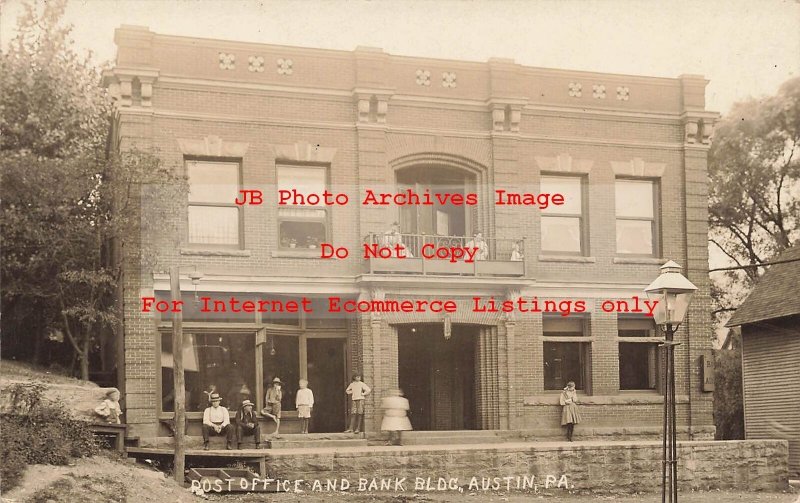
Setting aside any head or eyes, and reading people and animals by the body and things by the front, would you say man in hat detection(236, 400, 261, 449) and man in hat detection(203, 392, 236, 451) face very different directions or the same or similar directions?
same or similar directions

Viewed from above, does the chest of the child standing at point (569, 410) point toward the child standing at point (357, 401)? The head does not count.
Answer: no

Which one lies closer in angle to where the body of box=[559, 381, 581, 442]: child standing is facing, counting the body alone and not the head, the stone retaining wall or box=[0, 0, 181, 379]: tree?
the stone retaining wall

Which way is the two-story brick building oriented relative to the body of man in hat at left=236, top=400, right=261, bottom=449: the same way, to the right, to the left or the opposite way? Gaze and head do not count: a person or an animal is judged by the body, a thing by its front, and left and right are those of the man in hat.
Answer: the same way

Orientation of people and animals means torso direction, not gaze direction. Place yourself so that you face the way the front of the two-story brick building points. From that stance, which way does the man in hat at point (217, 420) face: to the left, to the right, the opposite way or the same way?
the same way

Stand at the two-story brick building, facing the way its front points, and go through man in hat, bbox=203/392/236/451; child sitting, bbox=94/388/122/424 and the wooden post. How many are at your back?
0

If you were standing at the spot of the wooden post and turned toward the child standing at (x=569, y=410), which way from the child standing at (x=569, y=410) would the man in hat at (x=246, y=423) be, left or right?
left

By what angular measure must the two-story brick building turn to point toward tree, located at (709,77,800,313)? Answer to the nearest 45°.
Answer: approximately 135° to its left

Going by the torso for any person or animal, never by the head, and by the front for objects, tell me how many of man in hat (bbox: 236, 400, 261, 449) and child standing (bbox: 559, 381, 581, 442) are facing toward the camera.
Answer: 2

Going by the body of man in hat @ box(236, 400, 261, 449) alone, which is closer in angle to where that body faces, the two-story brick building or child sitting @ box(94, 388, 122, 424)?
the child sitting

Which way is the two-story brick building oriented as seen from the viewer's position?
toward the camera

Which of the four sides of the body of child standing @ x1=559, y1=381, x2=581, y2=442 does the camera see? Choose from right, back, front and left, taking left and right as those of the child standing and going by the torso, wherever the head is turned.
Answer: front

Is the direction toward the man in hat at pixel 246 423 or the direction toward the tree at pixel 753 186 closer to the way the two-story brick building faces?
the man in hat
